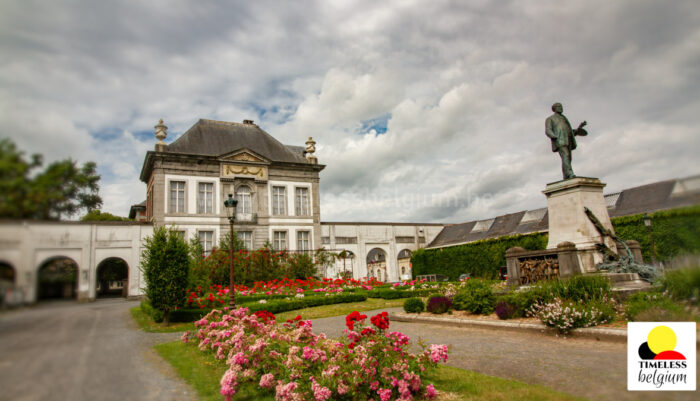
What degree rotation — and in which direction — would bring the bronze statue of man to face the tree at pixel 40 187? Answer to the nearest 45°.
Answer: approximately 180°

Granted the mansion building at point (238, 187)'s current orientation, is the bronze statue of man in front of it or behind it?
in front

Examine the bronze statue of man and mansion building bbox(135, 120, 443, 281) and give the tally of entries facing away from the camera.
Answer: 0

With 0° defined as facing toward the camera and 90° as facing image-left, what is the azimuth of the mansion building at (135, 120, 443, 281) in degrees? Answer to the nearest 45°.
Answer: approximately 0°

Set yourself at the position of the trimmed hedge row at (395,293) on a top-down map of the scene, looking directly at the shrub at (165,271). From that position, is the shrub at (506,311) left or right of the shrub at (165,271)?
left
